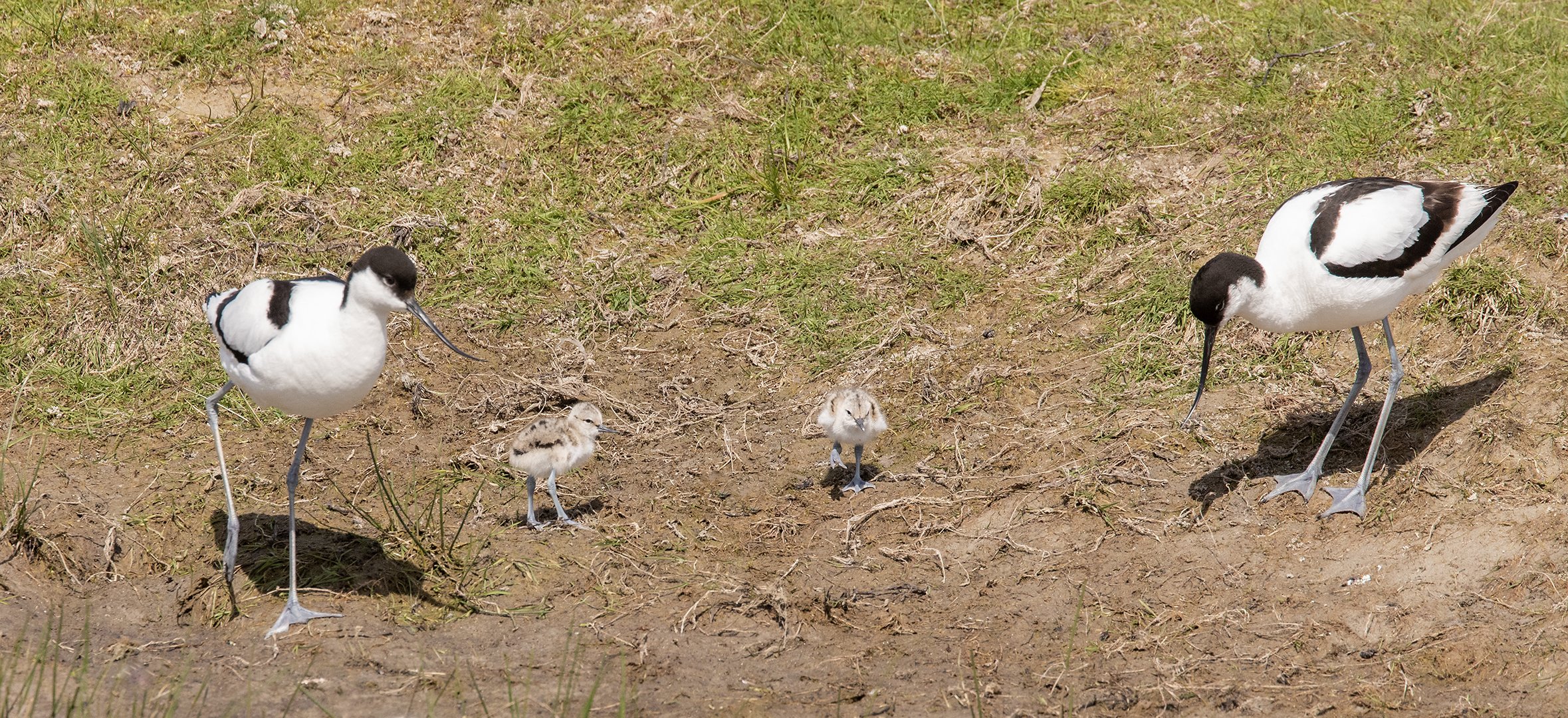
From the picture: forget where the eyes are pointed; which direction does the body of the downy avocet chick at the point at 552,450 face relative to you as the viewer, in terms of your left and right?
facing to the right of the viewer

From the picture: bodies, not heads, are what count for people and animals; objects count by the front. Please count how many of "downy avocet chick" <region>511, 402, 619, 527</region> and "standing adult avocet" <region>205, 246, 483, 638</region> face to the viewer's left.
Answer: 0

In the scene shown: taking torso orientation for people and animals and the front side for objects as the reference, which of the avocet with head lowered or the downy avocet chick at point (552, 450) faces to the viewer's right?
the downy avocet chick

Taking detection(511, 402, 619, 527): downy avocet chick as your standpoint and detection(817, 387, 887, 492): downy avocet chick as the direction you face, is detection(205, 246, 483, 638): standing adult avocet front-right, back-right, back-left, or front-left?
back-right

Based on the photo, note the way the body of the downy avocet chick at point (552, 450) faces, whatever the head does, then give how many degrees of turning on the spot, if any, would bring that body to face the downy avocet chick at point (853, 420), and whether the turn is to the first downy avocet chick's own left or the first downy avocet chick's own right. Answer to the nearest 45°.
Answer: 0° — it already faces it

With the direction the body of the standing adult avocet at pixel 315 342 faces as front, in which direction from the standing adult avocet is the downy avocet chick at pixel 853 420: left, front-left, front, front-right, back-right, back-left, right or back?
front-left

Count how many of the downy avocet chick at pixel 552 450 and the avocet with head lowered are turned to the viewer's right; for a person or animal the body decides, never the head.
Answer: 1

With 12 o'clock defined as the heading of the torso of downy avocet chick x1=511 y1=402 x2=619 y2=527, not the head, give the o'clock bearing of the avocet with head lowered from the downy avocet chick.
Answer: The avocet with head lowered is roughly at 12 o'clock from the downy avocet chick.

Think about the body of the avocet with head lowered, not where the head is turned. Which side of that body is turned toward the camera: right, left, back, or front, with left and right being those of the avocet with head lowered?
left

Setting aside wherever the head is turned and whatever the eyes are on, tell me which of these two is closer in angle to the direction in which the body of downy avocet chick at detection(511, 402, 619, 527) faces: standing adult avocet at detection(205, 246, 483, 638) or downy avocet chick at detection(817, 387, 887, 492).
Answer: the downy avocet chick
